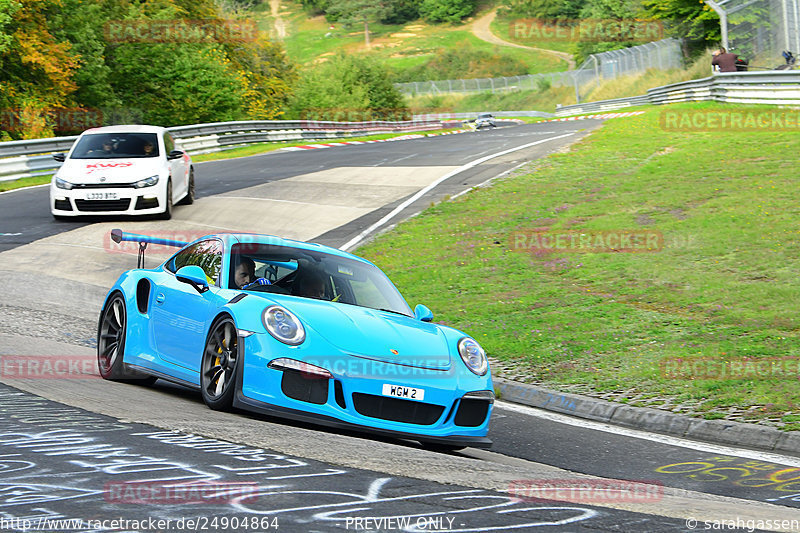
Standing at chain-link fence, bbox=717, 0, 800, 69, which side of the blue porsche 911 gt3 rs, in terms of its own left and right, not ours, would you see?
left

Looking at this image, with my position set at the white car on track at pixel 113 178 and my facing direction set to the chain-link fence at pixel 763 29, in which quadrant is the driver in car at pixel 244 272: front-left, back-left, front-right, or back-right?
back-right

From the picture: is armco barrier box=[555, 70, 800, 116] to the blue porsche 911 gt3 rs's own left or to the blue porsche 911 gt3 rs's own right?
on its left

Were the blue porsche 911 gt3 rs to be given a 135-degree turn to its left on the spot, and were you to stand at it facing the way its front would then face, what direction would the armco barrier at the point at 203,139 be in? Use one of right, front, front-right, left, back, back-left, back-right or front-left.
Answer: front

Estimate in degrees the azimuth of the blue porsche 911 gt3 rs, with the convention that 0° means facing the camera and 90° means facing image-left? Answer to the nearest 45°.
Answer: approximately 315°

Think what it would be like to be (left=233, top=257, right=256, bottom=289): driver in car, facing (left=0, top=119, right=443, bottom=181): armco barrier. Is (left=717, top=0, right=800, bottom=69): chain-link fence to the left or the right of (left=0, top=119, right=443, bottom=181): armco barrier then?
right
